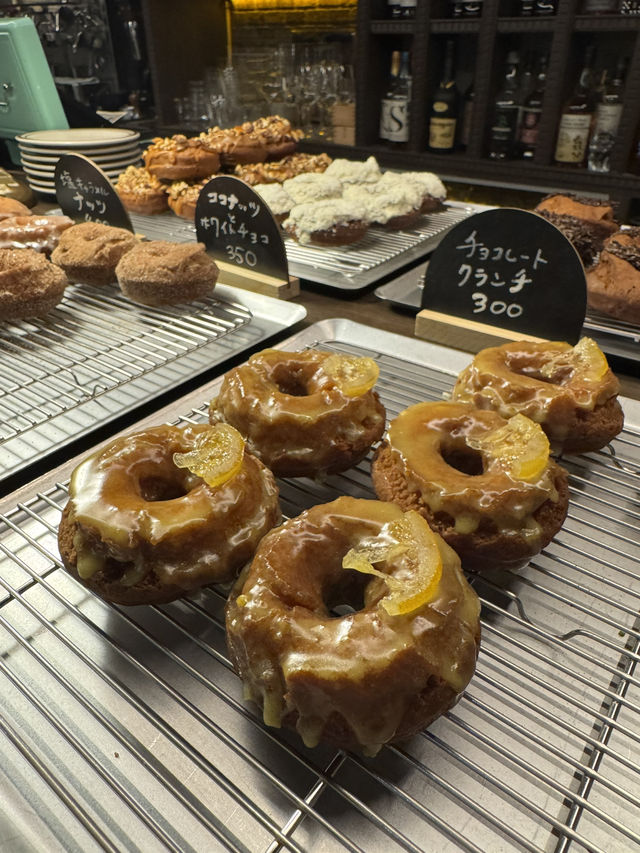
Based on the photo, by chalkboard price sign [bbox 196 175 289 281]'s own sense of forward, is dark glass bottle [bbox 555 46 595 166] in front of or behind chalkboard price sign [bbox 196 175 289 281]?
behind

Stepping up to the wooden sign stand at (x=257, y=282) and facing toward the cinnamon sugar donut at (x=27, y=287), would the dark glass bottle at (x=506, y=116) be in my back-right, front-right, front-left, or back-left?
back-right

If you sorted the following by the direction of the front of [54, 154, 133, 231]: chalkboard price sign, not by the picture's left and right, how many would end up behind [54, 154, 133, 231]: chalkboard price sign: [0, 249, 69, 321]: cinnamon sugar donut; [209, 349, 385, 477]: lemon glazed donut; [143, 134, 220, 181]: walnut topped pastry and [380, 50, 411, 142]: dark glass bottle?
2

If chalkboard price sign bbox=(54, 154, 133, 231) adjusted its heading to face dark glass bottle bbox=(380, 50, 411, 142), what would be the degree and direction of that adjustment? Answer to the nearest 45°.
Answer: approximately 180°

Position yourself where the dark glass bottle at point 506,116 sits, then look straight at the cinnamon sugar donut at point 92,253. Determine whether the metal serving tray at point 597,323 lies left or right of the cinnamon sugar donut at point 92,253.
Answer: left

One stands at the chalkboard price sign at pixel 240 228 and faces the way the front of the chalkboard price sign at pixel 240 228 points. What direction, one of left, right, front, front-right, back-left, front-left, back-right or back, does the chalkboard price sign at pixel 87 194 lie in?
right

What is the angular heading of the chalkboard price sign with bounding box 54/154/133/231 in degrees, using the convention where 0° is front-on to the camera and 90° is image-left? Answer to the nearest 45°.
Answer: approximately 45°

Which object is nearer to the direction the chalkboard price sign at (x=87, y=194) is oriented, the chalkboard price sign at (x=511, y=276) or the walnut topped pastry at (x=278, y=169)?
the chalkboard price sign

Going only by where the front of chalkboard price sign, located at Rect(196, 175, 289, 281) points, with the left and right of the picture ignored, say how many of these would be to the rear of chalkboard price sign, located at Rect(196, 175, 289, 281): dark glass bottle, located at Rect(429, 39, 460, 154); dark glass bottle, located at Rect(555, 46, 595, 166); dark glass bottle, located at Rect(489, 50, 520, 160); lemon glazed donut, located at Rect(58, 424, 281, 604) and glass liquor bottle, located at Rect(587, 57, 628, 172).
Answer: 4

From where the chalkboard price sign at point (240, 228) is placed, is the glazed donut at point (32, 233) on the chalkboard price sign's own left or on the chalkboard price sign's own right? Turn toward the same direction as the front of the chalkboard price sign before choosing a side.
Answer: on the chalkboard price sign's own right

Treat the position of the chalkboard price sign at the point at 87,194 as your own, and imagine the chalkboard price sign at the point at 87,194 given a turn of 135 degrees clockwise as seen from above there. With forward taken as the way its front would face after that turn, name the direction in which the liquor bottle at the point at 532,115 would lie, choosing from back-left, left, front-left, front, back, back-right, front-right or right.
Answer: right

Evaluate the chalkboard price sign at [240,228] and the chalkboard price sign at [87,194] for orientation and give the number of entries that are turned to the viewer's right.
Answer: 0

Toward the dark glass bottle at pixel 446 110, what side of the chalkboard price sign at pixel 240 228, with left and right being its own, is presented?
back

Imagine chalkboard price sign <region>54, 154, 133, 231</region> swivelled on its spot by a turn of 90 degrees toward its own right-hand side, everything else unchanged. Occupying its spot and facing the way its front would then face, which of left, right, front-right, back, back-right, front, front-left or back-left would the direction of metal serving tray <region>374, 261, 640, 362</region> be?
back

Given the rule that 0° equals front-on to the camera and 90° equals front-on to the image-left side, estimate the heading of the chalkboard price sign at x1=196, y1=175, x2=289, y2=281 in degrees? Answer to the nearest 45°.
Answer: approximately 45°

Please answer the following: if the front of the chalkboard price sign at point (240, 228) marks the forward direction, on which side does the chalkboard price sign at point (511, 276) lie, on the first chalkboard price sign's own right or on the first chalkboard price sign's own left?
on the first chalkboard price sign's own left

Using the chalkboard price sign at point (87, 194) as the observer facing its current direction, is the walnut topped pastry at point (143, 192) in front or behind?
behind
